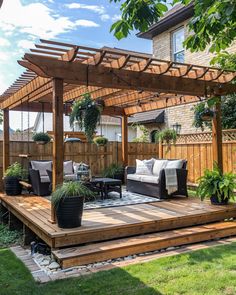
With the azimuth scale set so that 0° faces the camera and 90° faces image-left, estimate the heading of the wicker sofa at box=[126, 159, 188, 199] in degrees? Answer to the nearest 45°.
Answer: approximately 45°

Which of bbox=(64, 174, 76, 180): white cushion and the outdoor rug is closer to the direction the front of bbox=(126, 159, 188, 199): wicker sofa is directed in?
the outdoor rug

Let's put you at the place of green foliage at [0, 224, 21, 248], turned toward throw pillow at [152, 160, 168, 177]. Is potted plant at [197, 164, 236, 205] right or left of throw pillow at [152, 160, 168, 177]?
right

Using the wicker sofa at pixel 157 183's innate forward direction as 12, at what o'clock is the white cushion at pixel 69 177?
The white cushion is roughly at 2 o'clock from the wicker sofa.

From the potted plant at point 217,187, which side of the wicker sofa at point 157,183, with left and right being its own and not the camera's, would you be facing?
left

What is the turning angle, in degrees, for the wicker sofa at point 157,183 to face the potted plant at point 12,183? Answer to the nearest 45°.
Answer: approximately 45° to its right

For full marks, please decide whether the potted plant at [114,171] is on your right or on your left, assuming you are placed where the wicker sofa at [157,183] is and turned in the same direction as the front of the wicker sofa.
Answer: on your right
